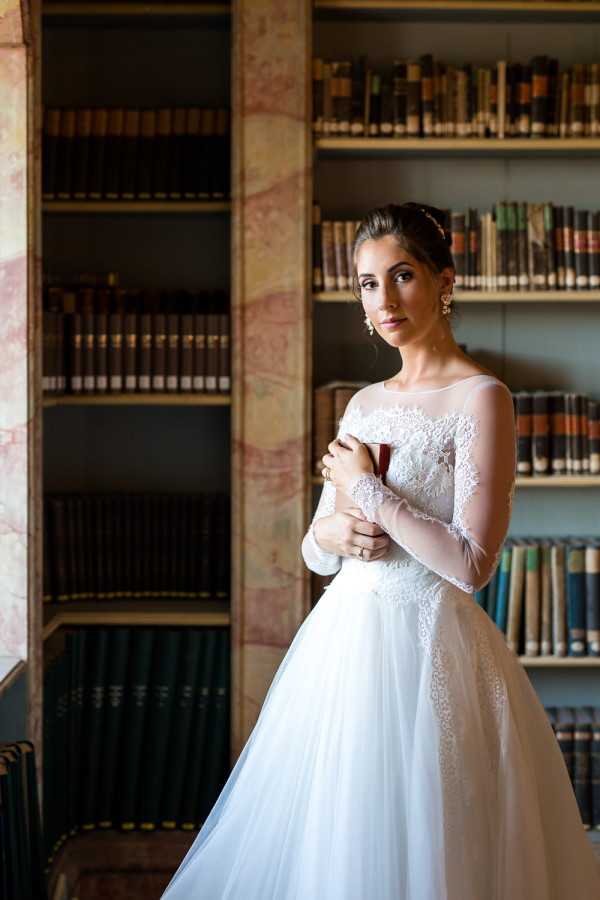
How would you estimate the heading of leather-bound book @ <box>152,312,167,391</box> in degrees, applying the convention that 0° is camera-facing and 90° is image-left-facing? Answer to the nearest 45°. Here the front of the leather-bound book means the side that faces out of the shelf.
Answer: approximately 0°

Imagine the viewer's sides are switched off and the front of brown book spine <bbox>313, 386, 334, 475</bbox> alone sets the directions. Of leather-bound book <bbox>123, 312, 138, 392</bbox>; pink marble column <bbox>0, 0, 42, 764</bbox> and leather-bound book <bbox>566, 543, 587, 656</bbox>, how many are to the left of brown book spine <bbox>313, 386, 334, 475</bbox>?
1

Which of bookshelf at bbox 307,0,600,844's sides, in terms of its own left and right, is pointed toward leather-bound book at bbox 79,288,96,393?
right

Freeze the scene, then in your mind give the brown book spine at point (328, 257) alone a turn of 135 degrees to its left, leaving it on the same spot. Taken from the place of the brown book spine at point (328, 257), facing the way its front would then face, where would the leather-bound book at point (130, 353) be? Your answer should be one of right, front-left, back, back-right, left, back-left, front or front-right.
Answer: back-left
